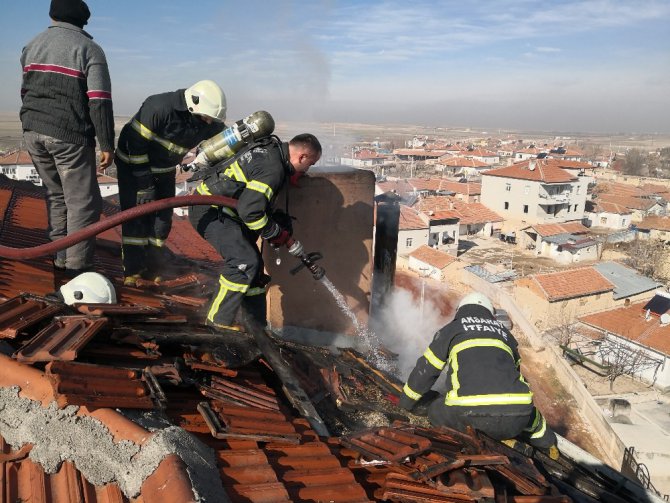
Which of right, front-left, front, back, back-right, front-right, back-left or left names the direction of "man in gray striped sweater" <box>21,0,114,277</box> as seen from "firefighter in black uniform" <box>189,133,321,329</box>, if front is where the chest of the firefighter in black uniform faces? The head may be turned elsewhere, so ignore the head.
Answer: back

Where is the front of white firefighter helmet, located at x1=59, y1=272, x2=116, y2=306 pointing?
to the viewer's right

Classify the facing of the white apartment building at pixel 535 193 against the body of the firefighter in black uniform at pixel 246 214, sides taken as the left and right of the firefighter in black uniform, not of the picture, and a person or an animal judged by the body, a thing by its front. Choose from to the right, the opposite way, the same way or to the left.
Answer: to the right

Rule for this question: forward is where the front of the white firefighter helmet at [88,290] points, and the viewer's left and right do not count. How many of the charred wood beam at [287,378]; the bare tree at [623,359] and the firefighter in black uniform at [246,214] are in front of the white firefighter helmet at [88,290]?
0

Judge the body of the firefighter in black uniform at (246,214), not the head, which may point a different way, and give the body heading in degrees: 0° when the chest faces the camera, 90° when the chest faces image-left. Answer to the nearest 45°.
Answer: approximately 270°

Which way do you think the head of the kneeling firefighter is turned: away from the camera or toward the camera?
away from the camera

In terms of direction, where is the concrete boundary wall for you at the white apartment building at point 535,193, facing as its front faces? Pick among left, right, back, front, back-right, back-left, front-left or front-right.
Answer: front-right

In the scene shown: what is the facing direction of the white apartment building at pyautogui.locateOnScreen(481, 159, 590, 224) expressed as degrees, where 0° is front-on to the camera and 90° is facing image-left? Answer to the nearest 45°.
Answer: approximately 315°

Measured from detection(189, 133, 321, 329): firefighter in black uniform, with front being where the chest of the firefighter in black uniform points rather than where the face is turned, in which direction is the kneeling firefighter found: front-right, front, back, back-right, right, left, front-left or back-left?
front-right

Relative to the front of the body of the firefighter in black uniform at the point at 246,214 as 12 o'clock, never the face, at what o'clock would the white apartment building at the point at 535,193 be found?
The white apartment building is roughly at 10 o'clock from the firefighter in black uniform.

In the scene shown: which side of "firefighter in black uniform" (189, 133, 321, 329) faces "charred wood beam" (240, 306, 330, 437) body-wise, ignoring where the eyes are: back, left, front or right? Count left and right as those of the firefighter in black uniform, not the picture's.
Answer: right

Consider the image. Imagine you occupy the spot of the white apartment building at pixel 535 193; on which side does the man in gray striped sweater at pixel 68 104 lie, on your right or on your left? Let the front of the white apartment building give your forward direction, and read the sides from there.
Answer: on your right

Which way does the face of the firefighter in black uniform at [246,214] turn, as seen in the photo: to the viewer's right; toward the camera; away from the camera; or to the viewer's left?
to the viewer's right
